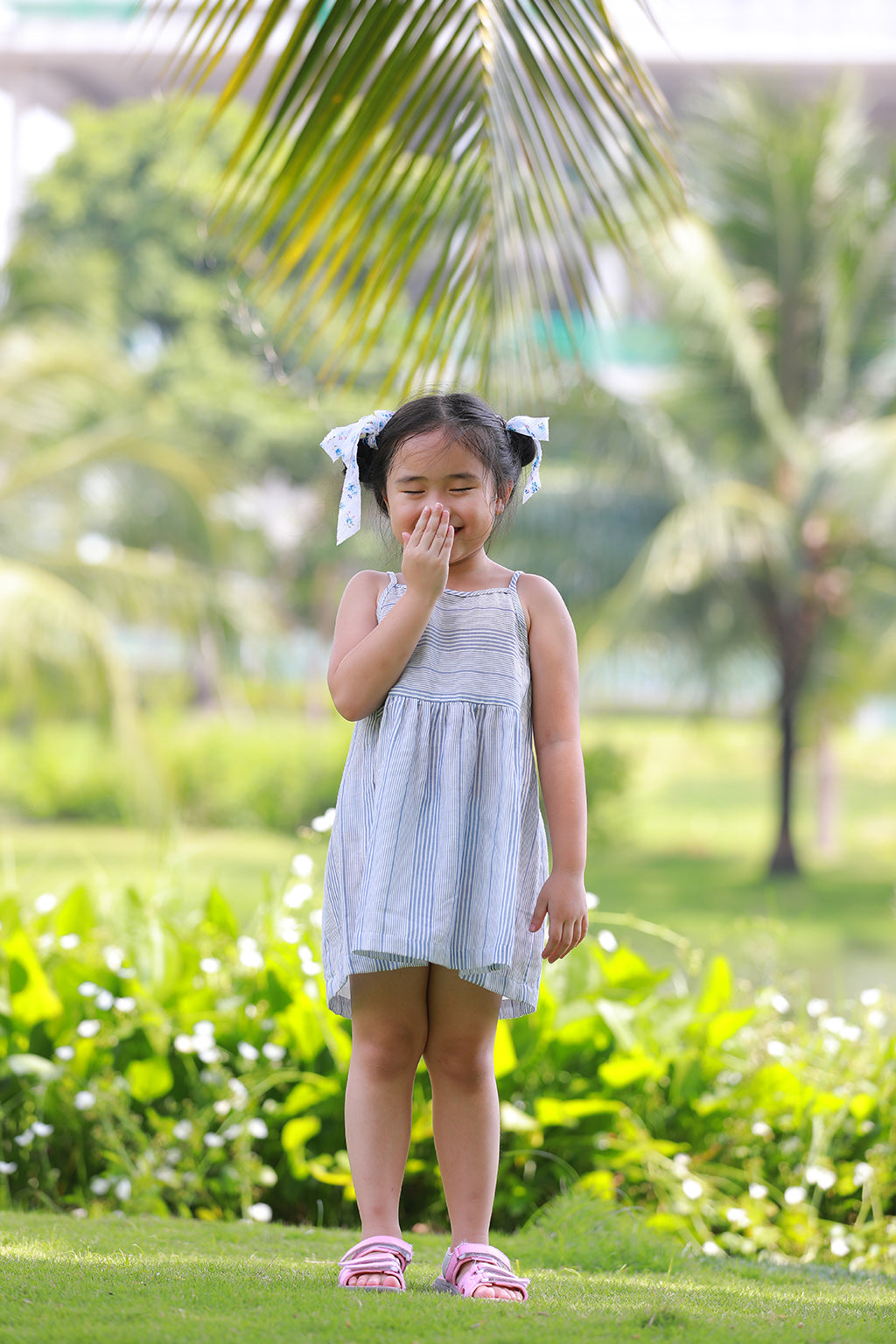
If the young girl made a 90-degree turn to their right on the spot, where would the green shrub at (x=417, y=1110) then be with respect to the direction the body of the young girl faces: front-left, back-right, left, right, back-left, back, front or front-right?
right

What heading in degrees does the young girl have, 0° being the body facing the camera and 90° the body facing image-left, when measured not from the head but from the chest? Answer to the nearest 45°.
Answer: approximately 0°

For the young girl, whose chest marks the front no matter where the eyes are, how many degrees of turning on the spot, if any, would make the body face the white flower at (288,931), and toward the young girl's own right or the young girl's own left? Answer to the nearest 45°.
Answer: approximately 180°

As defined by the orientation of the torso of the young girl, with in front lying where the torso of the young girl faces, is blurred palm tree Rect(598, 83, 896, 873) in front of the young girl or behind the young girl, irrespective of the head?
behind
